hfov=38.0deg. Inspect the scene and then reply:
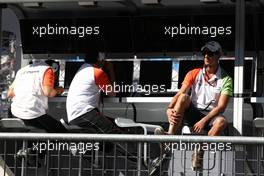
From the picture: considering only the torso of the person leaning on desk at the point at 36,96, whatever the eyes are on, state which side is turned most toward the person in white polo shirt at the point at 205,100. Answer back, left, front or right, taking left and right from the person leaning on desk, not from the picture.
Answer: right

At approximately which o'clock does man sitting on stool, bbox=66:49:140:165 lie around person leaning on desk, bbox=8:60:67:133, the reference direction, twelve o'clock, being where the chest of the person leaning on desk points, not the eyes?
The man sitting on stool is roughly at 2 o'clock from the person leaning on desk.

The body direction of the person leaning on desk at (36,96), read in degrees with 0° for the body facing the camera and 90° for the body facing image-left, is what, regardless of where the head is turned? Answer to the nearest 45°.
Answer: approximately 225°
